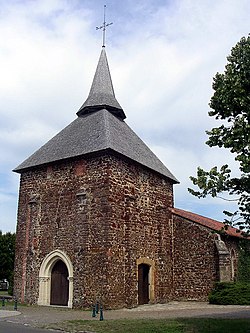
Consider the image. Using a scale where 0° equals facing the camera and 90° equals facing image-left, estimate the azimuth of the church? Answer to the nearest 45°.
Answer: approximately 45°

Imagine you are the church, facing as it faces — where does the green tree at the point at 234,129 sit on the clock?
The green tree is roughly at 10 o'clock from the church.
